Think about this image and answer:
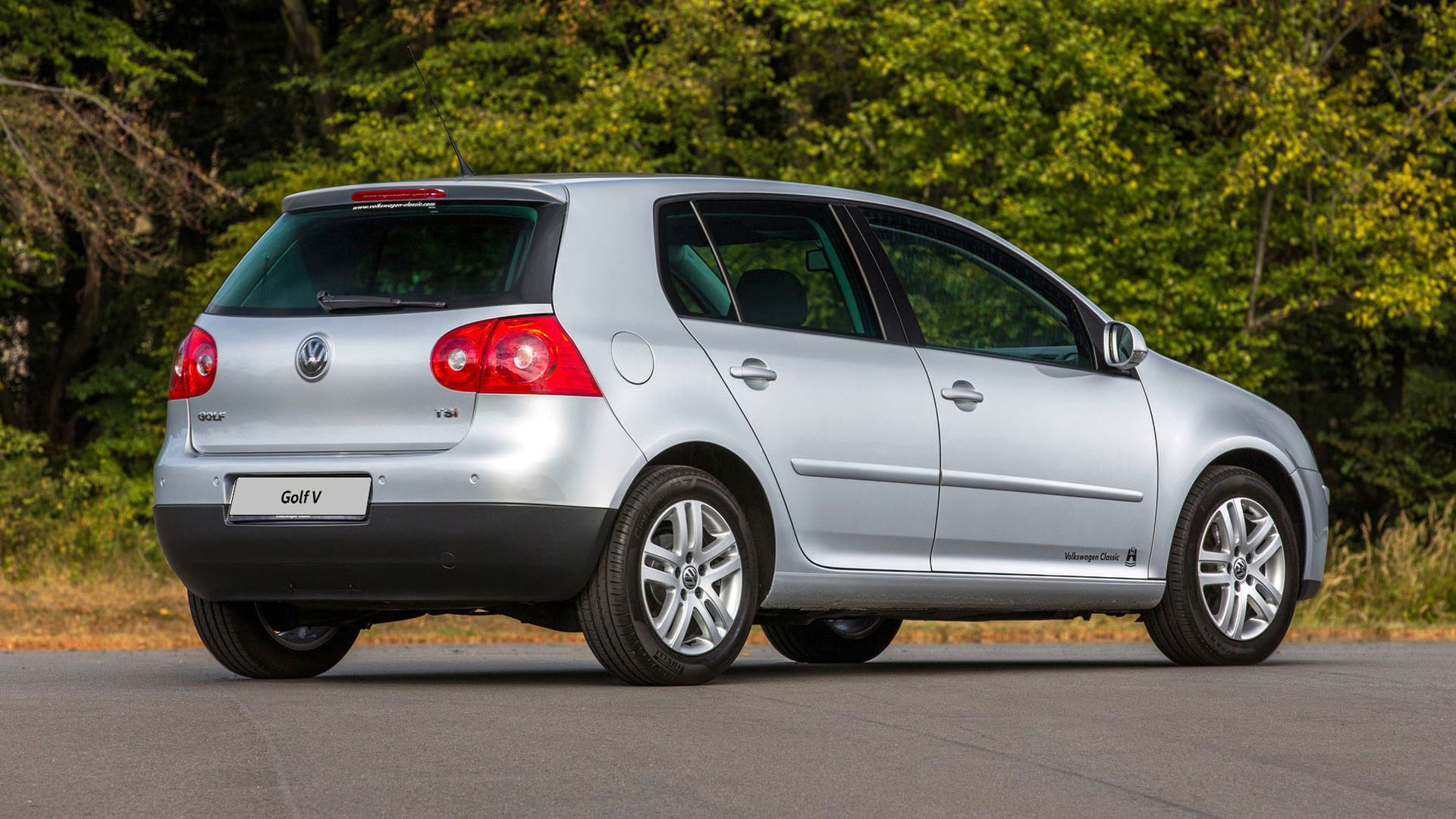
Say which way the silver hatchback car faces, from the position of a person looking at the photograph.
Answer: facing away from the viewer and to the right of the viewer
